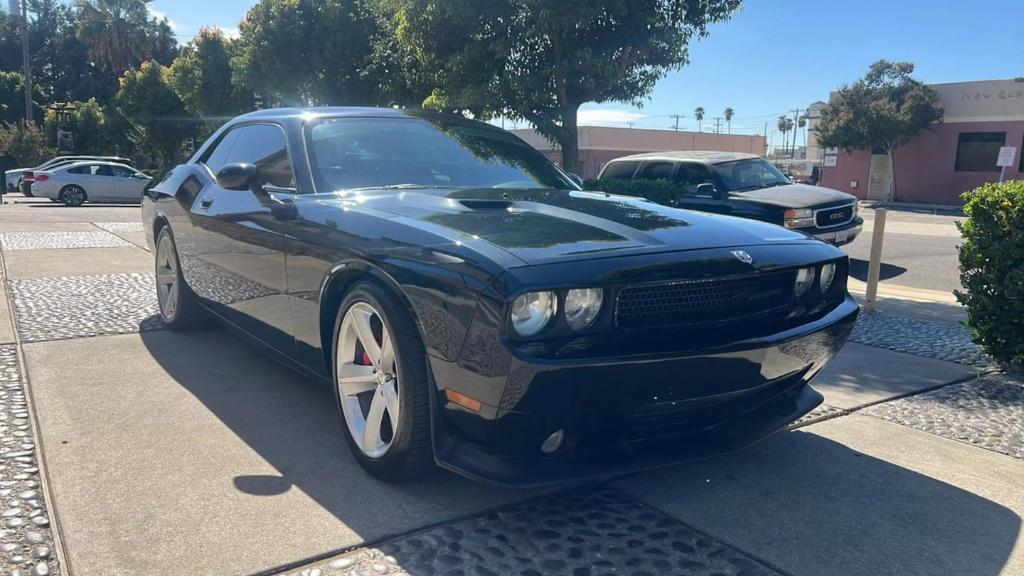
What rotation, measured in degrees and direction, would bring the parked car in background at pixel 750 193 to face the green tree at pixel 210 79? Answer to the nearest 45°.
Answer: approximately 180°

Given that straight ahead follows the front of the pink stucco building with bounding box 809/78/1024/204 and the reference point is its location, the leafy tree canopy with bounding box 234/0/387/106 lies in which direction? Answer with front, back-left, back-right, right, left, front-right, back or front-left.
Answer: front-right

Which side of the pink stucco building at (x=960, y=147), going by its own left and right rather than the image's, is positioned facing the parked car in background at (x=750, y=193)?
front

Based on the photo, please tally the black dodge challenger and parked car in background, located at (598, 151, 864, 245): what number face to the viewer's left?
0

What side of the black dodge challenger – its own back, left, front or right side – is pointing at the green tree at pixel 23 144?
back

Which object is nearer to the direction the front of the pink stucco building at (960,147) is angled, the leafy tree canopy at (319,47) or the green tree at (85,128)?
the leafy tree canopy

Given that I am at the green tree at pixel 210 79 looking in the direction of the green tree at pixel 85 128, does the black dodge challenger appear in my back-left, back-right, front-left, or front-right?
back-left

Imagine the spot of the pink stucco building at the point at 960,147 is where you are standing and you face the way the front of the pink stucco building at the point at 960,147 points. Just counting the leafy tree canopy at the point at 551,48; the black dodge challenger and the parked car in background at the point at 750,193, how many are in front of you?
3

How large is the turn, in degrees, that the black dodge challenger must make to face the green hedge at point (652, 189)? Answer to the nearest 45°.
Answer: approximately 135° to its left

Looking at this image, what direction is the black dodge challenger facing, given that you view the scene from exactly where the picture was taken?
facing the viewer and to the right of the viewer

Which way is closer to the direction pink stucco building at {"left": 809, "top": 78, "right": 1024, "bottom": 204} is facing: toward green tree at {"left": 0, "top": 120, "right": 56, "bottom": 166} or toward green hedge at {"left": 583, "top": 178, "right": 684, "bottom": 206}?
the green hedge

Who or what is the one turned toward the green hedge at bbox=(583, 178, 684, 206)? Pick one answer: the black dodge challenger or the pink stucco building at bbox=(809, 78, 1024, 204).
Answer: the pink stucco building

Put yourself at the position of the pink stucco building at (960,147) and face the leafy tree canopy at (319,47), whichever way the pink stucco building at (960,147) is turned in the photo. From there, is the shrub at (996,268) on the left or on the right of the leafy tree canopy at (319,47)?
left

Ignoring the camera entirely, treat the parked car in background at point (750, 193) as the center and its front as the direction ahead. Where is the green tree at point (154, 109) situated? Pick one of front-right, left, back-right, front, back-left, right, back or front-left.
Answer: back
